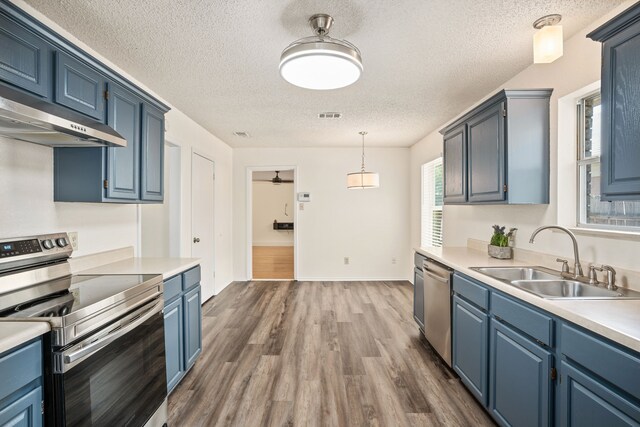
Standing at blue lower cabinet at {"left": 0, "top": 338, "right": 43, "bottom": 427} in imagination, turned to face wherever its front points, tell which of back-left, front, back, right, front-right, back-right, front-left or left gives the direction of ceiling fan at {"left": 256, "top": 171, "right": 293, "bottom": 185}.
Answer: left

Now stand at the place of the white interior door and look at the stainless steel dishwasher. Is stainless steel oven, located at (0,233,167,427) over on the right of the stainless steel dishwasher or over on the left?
right

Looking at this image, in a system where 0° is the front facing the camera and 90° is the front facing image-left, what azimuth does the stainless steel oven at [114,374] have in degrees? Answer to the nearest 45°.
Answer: approximately 315°

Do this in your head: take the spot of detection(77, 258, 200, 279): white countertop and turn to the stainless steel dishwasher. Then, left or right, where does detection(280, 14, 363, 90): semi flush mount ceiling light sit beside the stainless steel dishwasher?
right

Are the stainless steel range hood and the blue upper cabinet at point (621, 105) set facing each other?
yes

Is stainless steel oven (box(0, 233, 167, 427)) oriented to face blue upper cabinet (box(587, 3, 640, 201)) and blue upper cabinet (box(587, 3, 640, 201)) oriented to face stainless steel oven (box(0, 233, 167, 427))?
yes

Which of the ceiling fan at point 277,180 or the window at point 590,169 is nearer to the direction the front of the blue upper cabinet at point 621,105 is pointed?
the ceiling fan

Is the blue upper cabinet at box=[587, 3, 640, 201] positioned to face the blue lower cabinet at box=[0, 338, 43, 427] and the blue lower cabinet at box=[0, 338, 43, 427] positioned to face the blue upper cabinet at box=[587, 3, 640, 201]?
yes

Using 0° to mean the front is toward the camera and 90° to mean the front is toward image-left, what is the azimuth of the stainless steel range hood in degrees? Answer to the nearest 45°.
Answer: approximately 315°

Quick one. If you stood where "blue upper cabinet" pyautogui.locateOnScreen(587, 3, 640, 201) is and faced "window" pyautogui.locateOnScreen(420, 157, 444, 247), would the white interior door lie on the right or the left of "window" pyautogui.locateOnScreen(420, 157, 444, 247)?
left
